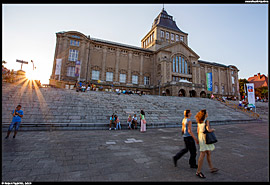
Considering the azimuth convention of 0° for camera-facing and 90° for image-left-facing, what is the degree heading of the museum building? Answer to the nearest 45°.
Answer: approximately 315°

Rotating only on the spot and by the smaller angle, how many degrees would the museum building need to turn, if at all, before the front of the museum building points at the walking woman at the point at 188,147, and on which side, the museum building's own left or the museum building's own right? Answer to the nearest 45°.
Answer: approximately 45° to the museum building's own right

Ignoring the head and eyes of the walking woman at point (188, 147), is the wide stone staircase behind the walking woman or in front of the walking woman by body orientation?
behind

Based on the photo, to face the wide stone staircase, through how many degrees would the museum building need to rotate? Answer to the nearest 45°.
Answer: approximately 45° to its right
